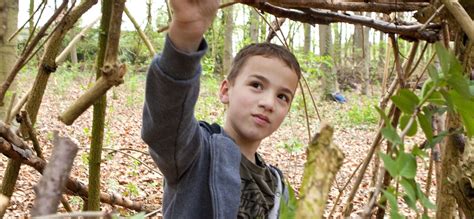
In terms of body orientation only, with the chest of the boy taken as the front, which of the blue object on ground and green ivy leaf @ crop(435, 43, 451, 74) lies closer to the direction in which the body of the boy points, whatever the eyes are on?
the green ivy leaf

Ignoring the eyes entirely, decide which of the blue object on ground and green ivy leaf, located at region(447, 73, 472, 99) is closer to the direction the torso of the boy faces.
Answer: the green ivy leaf

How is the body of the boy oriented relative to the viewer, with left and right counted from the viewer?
facing the viewer and to the right of the viewer

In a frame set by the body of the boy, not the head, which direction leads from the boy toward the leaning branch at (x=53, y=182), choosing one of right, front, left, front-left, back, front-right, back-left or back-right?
front-right

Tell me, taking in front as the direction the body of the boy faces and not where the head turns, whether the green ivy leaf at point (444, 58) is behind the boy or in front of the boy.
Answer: in front

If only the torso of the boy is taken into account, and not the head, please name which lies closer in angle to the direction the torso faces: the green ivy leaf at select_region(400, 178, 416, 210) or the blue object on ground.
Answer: the green ivy leaf

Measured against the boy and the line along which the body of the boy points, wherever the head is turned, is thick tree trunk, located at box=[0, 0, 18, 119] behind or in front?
behind

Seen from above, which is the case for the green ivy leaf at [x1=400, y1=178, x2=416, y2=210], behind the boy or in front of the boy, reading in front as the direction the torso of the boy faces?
in front
